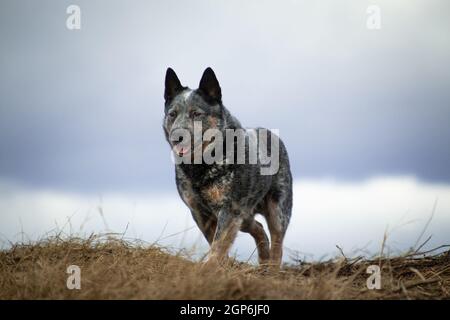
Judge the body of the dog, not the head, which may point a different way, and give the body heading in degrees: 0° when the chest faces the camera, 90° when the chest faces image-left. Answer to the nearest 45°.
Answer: approximately 45°
